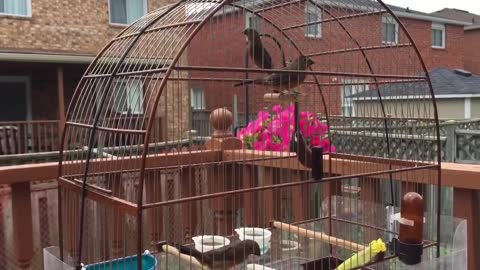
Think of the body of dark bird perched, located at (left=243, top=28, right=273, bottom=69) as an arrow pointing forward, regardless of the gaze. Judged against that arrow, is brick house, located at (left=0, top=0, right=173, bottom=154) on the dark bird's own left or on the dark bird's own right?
on the dark bird's own right

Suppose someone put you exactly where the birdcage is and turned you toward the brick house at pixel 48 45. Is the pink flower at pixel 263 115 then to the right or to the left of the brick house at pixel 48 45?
right

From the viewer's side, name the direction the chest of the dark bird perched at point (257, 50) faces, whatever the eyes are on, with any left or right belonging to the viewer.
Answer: facing to the left of the viewer

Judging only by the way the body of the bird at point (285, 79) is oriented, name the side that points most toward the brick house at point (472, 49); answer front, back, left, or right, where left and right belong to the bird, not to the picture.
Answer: left

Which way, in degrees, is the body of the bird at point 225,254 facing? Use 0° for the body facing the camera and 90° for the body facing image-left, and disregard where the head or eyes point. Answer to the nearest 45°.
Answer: approximately 270°

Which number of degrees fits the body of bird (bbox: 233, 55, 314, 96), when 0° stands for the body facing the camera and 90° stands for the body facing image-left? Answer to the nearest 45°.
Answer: approximately 270°

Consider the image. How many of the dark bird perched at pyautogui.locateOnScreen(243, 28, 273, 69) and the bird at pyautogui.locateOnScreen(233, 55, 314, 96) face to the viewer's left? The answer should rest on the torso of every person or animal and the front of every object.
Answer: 1

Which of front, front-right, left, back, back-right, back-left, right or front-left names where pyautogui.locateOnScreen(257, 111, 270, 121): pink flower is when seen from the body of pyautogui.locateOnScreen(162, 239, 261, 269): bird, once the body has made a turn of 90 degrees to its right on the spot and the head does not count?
back

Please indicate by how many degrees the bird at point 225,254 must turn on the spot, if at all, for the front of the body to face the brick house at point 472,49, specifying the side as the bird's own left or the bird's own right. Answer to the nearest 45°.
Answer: approximately 45° to the bird's own left
